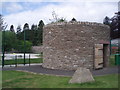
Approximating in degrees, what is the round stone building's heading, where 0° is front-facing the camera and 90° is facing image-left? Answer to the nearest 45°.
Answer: approximately 315°

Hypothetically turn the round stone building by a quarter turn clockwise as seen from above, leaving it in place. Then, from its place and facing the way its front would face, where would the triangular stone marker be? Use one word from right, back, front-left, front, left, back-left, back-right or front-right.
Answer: front-left
